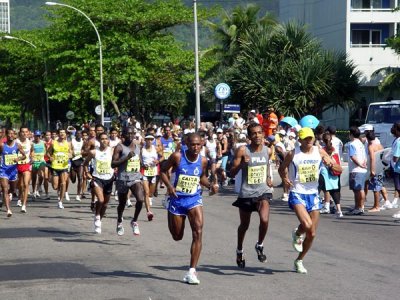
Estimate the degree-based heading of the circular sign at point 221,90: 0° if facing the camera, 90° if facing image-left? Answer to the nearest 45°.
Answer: approximately 0°

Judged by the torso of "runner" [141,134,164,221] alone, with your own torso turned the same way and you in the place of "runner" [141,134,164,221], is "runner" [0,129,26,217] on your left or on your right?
on your right

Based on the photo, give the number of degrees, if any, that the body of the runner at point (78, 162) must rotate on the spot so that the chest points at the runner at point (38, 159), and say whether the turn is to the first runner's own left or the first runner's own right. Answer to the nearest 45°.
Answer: approximately 135° to the first runner's own right

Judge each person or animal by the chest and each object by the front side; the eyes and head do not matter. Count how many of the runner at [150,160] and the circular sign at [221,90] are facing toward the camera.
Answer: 2

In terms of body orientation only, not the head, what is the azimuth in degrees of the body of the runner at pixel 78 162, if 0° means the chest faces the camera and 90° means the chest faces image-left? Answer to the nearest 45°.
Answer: approximately 0°

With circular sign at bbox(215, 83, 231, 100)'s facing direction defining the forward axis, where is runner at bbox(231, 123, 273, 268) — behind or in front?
in front

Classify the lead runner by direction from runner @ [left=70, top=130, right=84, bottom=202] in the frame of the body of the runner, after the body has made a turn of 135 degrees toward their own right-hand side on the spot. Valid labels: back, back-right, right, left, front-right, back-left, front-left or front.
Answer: back-left

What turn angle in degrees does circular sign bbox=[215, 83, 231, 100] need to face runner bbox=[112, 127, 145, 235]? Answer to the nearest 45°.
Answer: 0° — it already faces them
